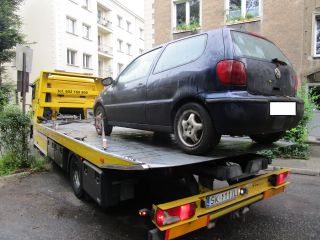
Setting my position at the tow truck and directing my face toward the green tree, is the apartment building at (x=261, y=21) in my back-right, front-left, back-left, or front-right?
front-right

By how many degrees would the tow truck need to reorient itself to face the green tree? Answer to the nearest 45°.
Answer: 0° — it already faces it

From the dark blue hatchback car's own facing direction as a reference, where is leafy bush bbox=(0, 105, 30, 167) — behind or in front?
in front

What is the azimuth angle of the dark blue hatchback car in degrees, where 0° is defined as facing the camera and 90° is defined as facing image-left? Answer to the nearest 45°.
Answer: approximately 135°

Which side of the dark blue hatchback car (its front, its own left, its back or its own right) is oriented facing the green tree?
front

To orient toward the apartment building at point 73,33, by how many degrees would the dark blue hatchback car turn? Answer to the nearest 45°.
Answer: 0° — it already faces it

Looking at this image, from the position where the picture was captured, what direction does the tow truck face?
facing away from the viewer and to the left of the viewer

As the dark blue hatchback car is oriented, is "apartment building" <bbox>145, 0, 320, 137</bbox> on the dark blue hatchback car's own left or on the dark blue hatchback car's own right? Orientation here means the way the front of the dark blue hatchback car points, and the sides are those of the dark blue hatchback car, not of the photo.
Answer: on the dark blue hatchback car's own right
